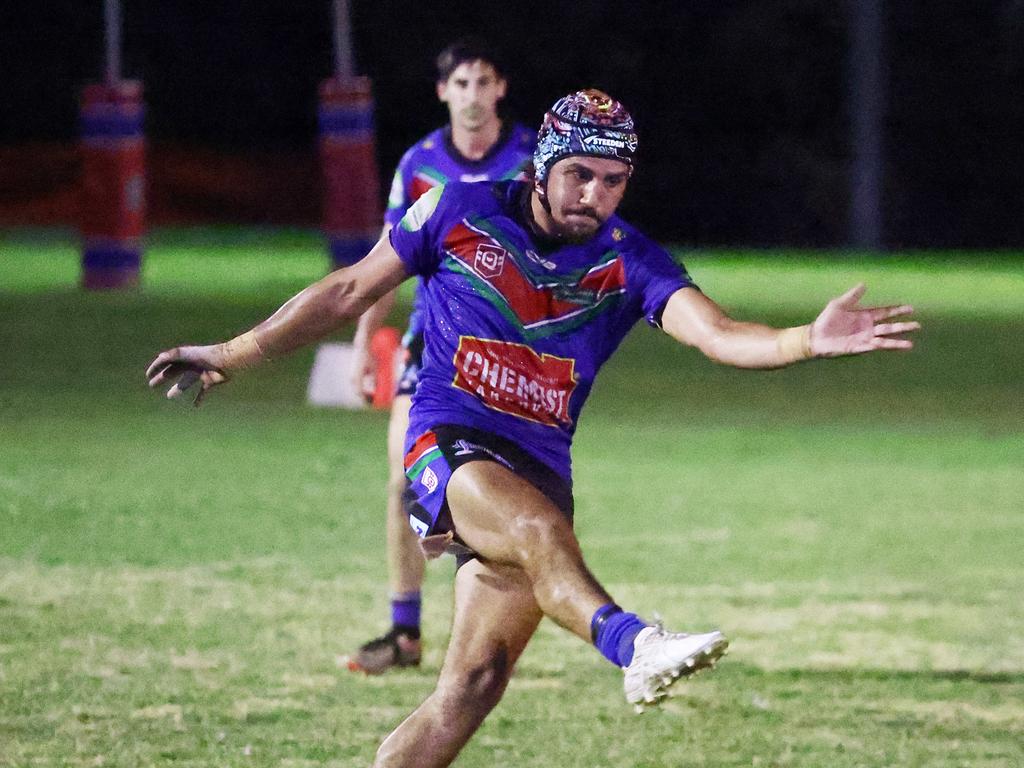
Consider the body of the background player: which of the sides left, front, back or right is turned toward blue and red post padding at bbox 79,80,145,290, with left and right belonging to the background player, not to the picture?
back

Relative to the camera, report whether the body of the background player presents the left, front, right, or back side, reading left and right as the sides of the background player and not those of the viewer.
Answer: front

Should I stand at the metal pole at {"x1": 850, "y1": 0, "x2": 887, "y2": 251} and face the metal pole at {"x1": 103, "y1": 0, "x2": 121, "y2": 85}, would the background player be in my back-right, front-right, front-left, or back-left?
front-left

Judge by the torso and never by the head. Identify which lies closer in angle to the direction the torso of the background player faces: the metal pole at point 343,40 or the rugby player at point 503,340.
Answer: the rugby player

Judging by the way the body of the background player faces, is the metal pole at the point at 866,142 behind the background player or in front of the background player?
behind

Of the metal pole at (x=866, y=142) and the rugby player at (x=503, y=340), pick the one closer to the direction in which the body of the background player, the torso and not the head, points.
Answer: the rugby player

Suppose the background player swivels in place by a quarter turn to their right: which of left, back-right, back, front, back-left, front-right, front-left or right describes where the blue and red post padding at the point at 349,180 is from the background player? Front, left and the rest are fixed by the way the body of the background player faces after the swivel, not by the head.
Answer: right

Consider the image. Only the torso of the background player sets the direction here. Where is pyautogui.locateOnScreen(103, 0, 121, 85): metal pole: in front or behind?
behind

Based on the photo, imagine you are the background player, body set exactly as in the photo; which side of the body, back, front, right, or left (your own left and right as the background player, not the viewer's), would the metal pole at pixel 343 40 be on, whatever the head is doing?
back

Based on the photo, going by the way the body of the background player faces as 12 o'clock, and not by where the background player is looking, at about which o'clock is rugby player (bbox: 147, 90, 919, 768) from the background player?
The rugby player is roughly at 12 o'clock from the background player.
